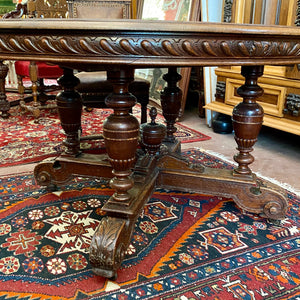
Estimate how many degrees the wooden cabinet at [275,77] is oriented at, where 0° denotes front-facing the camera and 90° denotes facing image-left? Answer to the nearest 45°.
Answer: approximately 45°

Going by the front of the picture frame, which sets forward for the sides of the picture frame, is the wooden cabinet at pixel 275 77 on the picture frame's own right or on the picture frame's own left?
on the picture frame's own left

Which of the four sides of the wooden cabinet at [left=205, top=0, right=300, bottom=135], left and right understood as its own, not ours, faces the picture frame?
right

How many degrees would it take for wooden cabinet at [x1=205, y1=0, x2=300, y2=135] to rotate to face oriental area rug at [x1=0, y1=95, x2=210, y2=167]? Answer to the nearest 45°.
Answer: approximately 45° to its right

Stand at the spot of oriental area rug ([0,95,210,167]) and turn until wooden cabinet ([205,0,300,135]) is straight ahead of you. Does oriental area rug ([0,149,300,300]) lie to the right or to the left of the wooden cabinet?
right

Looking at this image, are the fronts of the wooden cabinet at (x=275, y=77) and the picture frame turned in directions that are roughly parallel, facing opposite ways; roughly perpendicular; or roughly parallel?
roughly parallel

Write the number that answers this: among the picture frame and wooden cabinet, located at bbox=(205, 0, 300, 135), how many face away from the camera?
0

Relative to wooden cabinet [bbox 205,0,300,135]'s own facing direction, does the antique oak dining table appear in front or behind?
in front

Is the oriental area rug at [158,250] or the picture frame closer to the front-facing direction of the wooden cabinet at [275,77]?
the oriental area rug
